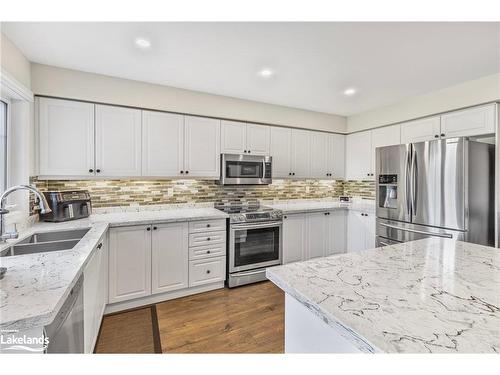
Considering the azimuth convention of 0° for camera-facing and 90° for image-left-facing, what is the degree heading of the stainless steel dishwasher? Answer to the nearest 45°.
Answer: approximately 270°

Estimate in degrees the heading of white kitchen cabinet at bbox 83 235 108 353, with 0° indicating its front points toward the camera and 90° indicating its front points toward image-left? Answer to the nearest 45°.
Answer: approximately 270°

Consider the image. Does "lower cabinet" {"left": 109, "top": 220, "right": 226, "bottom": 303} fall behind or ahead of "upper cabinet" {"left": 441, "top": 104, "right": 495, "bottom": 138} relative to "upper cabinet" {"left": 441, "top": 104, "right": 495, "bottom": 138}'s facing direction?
ahead

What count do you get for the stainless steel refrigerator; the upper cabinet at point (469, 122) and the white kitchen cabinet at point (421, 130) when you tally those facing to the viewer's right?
0

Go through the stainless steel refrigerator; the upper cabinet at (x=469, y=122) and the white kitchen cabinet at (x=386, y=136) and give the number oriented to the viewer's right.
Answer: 0

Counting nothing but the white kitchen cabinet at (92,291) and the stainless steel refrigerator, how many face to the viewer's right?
1

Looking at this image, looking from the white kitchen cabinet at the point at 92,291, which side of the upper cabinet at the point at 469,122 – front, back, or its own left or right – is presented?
front

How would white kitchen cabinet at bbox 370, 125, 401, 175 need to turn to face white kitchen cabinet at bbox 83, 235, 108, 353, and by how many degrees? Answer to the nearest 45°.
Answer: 0° — it already faces it

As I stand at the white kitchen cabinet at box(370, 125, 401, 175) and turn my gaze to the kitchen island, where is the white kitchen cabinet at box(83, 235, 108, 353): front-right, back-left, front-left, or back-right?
front-right

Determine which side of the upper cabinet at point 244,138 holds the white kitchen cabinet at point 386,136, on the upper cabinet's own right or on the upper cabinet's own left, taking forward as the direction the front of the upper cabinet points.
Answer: on the upper cabinet's own left

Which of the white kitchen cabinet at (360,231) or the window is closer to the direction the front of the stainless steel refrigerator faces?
the window

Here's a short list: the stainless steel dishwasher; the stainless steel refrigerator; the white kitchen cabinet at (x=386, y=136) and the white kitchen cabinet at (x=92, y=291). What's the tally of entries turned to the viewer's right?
2

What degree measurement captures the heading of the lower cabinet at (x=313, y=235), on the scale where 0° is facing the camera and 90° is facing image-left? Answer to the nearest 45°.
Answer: approximately 315°

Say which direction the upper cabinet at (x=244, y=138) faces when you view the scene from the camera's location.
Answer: facing the viewer and to the right of the viewer

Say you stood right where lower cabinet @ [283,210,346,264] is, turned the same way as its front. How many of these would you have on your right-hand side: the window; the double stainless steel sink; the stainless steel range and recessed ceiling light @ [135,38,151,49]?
4

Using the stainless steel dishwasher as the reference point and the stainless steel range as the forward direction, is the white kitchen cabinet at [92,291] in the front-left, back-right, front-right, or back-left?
front-left
